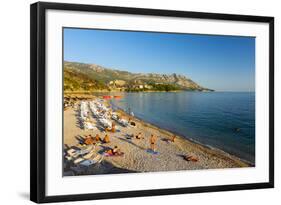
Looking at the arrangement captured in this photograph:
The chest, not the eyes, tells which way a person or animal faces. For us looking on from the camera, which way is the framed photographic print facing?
facing the viewer and to the right of the viewer
